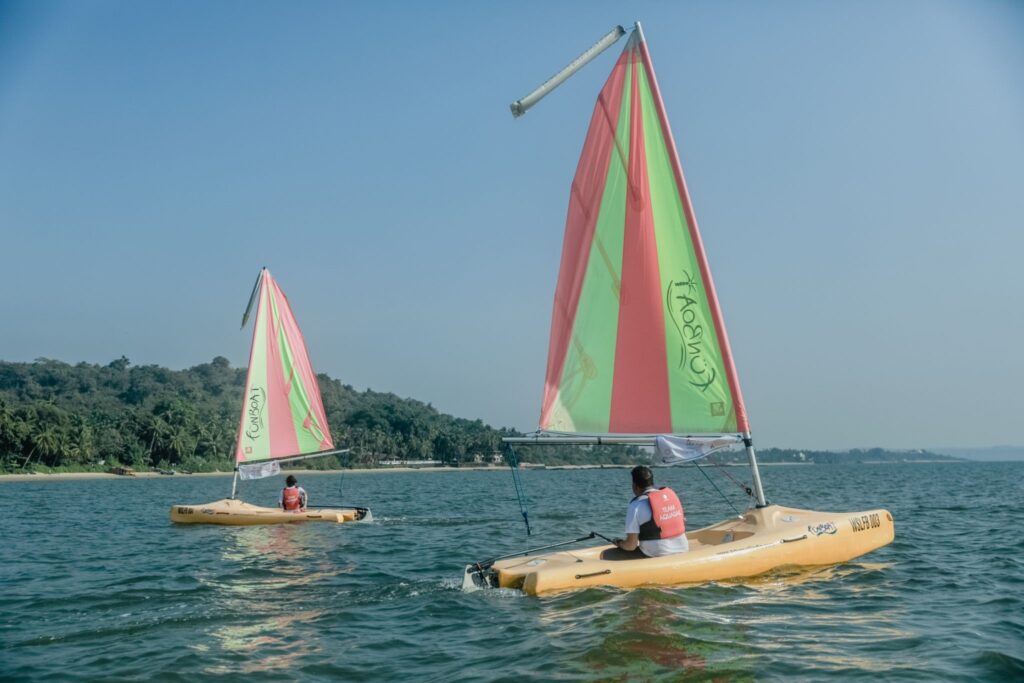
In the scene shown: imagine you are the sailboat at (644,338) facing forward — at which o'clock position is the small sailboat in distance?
The small sailboat in distance is roughly at 9 o'clock from the sailboat.

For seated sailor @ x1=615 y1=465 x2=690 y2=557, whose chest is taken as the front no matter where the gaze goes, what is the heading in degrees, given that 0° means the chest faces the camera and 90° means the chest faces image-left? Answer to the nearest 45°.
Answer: approximately 135°

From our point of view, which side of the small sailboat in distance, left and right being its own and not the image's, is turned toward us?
left

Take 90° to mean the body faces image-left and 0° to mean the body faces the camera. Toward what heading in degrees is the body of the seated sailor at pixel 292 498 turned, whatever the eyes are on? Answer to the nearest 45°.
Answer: approximately 180°

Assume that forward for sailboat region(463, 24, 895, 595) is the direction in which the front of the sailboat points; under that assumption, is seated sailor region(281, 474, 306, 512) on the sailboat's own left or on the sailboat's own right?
on the sailboat's own left

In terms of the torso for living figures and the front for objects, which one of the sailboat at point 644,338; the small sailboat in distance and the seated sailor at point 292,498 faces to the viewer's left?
the small sailboat in distance

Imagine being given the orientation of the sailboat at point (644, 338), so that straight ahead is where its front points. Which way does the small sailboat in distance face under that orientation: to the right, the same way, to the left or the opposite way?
the opposite way

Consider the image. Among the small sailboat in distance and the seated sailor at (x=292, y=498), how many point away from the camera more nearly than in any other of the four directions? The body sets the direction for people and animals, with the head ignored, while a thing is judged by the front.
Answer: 1

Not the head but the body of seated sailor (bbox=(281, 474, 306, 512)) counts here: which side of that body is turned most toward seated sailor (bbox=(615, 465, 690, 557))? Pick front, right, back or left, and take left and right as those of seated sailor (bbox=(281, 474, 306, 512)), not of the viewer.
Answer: back

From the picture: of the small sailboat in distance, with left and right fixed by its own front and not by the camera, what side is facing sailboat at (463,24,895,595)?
left
